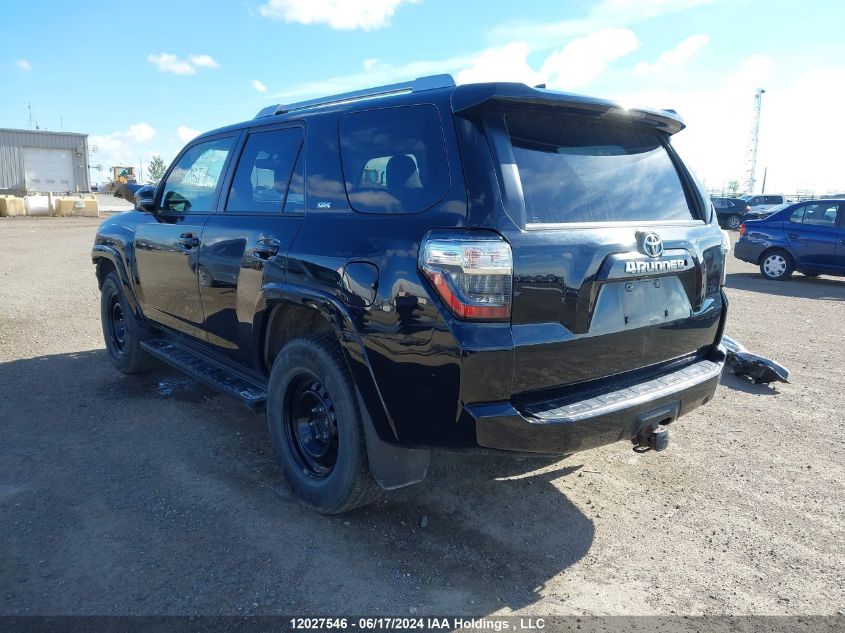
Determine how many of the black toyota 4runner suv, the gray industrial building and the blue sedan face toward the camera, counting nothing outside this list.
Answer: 1

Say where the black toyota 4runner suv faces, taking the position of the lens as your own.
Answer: facing away from the viewer and to the left of the viewer

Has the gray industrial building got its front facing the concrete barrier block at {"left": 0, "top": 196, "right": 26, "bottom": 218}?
yes

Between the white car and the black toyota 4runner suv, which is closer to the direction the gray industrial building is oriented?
the black toyota 4runner suv

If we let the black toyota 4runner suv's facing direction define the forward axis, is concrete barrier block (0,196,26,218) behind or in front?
in front

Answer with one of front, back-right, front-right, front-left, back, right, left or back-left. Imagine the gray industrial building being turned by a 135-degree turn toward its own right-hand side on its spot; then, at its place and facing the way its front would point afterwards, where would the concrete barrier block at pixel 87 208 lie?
back-left

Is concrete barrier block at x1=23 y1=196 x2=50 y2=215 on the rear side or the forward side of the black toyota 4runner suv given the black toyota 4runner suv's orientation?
on the forward side
